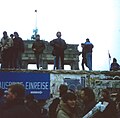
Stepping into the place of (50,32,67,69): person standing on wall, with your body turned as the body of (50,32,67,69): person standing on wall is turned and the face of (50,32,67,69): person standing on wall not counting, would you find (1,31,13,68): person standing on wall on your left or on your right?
on your right

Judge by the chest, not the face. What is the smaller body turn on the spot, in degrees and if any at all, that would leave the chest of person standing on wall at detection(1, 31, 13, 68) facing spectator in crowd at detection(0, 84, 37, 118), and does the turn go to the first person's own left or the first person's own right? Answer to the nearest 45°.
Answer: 0° — they already face them

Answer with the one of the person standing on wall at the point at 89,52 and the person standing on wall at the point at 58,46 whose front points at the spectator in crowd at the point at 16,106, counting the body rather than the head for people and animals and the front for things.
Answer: the person standing on wall at the point at 58,46

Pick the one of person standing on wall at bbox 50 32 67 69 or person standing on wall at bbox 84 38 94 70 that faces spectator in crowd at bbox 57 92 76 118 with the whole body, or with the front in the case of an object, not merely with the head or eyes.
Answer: person standing on wall at bbox 50 32 67 69

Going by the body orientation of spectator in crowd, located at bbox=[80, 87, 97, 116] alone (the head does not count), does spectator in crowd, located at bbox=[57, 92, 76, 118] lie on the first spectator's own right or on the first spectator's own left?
on the first spectator's own left
